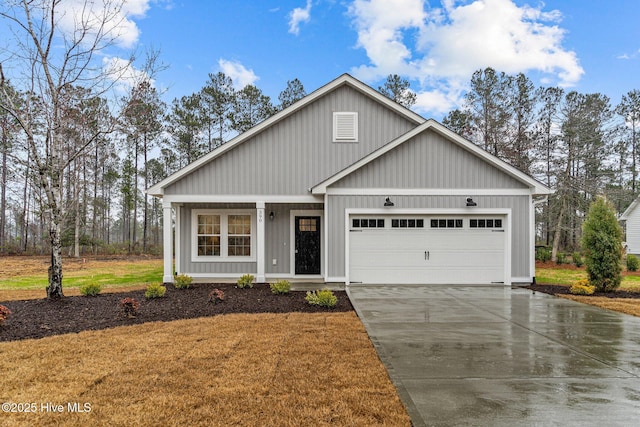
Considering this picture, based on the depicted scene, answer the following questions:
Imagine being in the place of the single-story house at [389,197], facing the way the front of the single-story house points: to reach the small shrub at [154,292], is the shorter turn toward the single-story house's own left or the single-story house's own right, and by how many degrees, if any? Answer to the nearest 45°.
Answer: approximately 45° to the single-story house's own right

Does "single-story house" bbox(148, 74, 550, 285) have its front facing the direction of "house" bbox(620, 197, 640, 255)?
no

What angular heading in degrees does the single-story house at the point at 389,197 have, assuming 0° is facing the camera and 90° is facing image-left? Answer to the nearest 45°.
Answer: approximately 0°

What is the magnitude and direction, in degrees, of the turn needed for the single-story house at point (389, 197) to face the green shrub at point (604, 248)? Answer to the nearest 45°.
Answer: approximately 90° to its left

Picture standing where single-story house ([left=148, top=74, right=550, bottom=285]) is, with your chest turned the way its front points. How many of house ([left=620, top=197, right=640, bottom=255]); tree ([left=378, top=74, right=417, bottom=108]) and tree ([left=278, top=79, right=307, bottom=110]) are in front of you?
0

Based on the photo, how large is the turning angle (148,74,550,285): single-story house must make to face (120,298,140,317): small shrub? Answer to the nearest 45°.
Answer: approximately 45° to its right

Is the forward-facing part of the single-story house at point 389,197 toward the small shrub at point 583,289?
no

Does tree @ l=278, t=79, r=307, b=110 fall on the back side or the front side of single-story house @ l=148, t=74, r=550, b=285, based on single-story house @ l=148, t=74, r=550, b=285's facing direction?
on the back side
